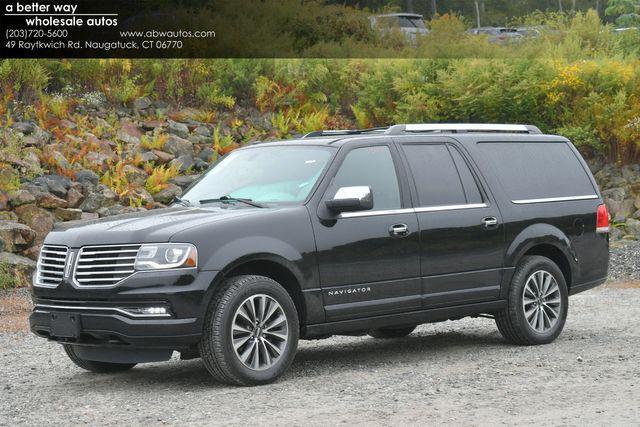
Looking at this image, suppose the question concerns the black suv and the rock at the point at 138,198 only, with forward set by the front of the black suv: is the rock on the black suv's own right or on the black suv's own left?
on the black suv's own right

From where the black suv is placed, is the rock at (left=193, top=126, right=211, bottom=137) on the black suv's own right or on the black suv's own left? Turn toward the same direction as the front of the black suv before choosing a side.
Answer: on the black suv's own right

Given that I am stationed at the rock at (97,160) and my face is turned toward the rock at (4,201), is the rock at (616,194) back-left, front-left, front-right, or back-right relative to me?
back-left

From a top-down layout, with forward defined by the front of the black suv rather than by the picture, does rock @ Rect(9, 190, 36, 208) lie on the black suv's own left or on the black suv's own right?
on the black suv's own right

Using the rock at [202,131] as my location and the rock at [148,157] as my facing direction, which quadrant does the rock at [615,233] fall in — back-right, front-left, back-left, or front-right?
back-left

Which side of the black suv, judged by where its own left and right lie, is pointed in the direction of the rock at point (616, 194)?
back

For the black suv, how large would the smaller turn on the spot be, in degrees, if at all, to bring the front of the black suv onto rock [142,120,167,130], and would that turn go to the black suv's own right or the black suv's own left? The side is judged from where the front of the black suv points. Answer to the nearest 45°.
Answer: approximately 135° to the black suv's own right

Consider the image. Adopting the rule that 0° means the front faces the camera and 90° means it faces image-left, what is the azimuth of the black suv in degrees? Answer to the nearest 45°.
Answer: approximately 45°

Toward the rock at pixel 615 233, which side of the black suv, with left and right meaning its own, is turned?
back

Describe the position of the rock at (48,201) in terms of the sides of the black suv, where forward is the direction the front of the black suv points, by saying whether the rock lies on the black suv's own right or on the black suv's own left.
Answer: on the black suv's own right

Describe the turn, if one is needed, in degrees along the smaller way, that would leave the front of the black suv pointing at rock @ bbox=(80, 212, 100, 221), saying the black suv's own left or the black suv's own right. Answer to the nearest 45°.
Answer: approximately 90° to the black suv's own right
